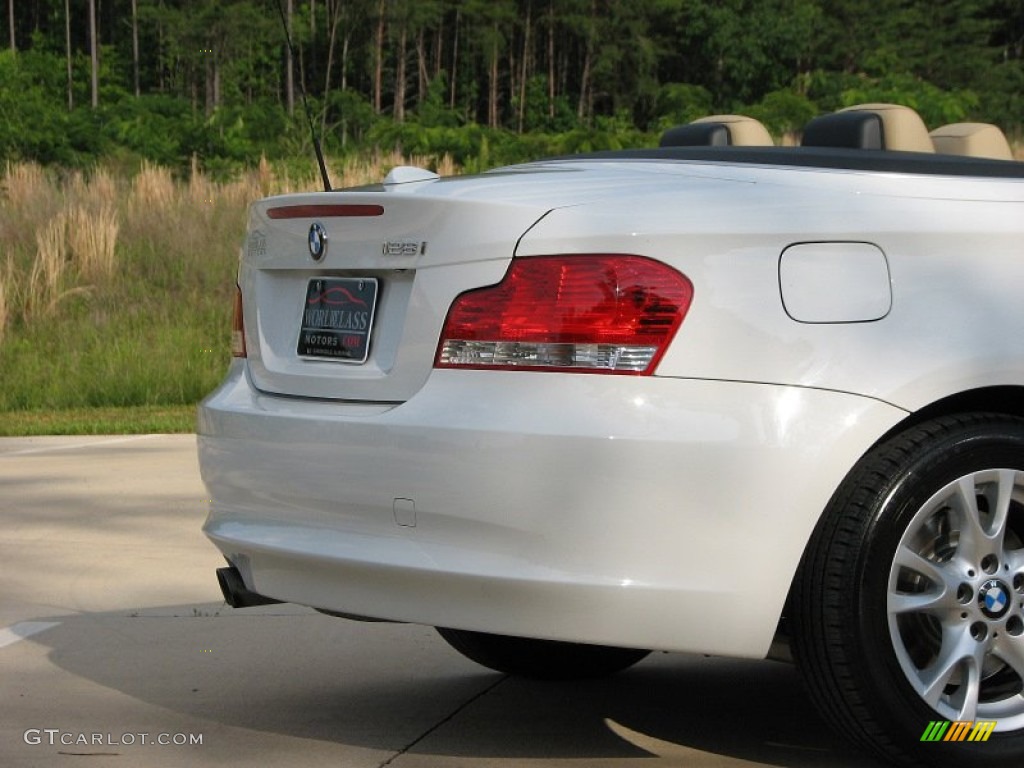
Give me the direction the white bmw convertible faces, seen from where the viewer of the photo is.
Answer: facing away from the viewer and to the right of the viewer
